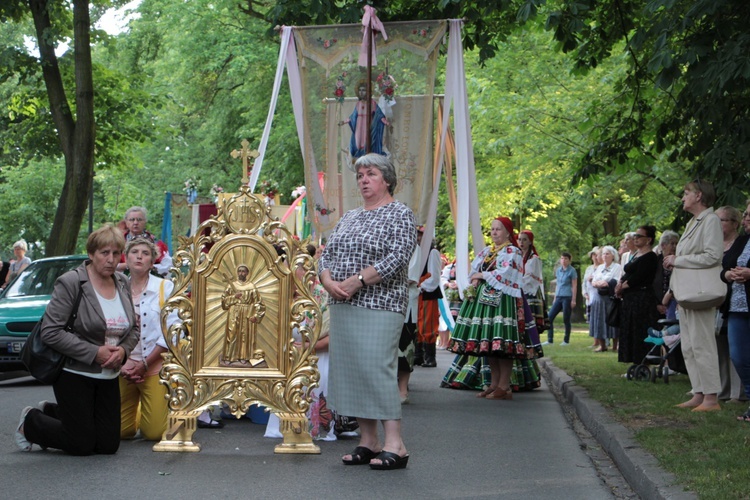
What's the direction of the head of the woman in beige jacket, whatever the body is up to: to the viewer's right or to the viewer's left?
to the viewer's left

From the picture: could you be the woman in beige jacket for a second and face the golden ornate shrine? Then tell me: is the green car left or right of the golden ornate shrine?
right

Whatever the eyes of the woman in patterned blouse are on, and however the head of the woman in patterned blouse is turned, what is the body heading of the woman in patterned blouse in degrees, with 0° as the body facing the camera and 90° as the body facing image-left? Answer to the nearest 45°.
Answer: approximately 45°

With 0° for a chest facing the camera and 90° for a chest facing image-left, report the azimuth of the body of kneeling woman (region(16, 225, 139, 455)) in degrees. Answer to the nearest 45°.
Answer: approximately 315°

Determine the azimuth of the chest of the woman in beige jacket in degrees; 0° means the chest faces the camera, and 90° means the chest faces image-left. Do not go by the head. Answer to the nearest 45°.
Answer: approximately 90°

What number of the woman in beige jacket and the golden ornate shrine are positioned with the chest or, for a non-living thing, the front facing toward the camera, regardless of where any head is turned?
1
